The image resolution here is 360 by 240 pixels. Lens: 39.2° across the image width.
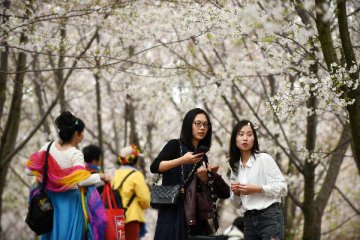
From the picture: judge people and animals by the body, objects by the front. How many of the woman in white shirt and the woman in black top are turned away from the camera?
0

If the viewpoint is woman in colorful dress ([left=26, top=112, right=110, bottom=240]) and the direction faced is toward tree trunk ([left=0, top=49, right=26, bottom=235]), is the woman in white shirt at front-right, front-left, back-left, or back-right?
back-right

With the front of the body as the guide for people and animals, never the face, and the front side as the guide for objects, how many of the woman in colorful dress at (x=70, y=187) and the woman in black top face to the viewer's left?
0

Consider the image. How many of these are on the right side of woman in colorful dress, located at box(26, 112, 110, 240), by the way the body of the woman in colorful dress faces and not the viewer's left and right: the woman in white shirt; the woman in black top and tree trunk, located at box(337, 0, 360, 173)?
3

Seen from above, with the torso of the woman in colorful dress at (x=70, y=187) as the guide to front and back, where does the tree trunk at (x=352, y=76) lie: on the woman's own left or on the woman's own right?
on the woman's own right

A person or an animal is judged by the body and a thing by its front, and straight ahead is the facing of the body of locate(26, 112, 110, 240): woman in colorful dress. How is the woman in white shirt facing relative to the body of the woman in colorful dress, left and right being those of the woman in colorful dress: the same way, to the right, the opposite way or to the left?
the opposite way

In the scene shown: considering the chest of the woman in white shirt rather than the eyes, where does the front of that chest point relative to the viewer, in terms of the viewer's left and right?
facing the viewer and to the left of the viewer

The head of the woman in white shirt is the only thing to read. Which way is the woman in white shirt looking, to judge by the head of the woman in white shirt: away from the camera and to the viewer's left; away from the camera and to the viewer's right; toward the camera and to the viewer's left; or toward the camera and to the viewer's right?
toward the camera and to the viewer's left

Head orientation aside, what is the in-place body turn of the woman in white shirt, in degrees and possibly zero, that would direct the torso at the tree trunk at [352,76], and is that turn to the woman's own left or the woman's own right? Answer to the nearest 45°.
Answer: approximately 135° to the woman's own left

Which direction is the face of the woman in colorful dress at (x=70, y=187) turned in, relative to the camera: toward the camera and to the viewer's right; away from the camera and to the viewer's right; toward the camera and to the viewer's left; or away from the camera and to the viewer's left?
away from the camera and to the viewer's right

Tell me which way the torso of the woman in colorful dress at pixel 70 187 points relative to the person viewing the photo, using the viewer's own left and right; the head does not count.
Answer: facing away from the viewer and to the right of the viewer
